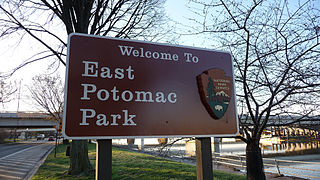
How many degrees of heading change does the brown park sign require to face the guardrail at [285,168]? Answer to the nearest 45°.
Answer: approximately 90° to its left

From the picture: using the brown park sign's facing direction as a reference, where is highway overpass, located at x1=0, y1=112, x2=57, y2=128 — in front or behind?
behind

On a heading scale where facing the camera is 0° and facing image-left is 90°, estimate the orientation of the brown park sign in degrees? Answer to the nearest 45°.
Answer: approximately 315°
